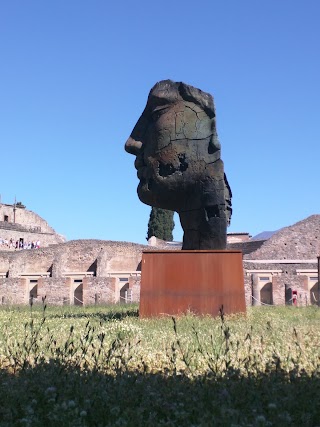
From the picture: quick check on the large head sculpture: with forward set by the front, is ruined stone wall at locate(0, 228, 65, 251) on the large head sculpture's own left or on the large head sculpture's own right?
on the large head sculpture's own right

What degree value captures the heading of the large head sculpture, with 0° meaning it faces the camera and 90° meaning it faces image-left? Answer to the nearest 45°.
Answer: approximately 90°

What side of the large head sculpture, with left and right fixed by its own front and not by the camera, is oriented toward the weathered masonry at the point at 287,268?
right

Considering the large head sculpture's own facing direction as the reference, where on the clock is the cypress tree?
The cypress tree is roughly at 3 o'clock from the large head sculpture.
